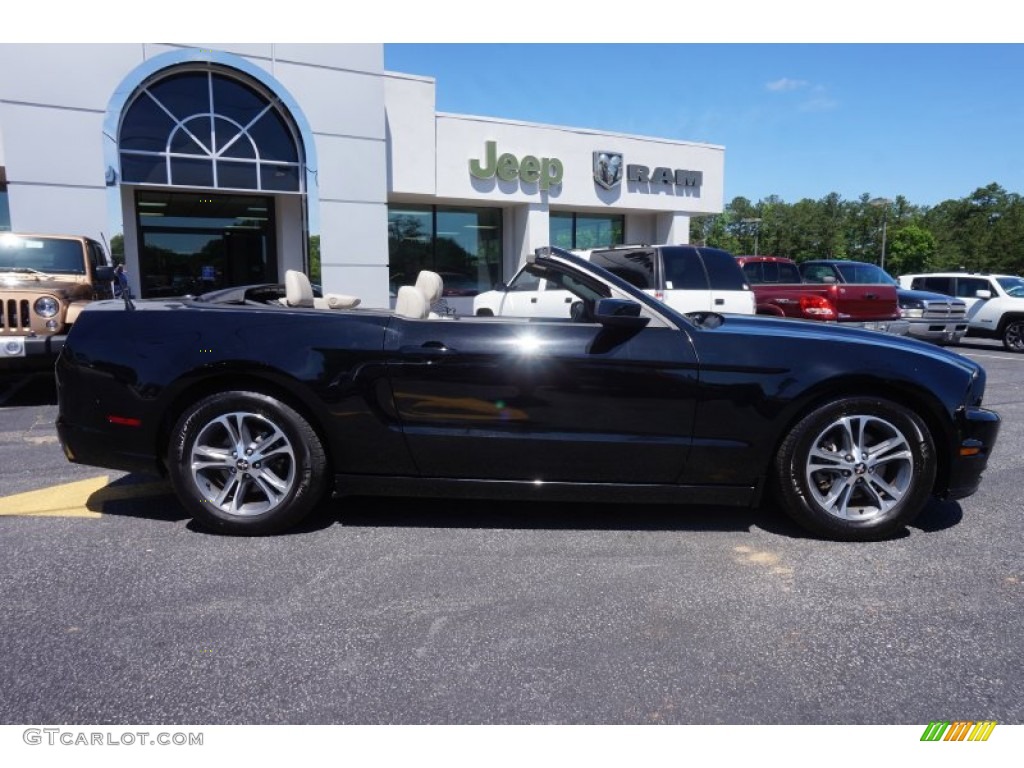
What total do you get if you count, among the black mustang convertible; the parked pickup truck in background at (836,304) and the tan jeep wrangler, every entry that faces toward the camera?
1

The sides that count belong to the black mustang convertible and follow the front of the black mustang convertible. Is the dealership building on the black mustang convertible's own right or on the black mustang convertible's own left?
on the black mustang convertible's own left

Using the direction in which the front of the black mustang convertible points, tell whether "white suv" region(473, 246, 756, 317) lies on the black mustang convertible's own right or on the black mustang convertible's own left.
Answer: on the black mustang convertible's own left

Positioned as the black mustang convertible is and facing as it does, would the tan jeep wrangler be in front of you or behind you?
behind

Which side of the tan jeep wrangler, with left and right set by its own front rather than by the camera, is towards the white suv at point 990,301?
left

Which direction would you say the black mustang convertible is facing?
to the viewer's right
